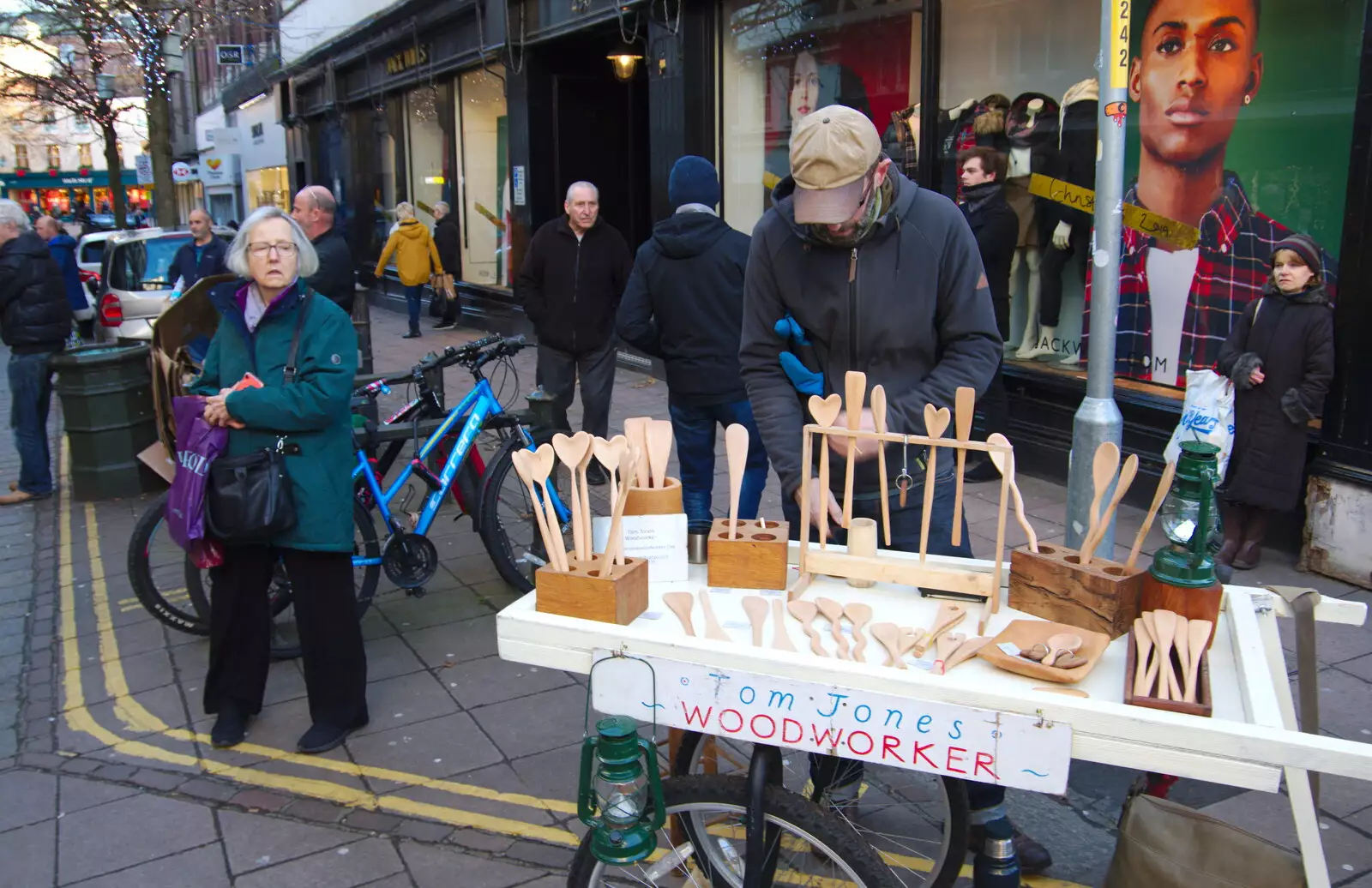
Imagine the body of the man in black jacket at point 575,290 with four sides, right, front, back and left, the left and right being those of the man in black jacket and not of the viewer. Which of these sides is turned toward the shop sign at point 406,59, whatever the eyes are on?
back

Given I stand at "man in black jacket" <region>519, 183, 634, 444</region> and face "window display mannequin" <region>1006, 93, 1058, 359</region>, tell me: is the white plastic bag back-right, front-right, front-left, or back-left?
front-right

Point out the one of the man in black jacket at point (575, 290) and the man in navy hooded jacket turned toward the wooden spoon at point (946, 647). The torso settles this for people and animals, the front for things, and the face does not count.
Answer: the man in black jacket

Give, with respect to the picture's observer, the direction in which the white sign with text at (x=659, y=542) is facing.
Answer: facing the viewer

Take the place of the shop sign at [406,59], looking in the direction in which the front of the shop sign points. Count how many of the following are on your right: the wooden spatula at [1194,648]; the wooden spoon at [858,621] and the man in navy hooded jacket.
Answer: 0

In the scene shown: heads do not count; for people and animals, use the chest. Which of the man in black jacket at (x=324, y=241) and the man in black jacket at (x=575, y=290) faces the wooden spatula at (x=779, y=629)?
the man in black jacket at (x=575, y=290)

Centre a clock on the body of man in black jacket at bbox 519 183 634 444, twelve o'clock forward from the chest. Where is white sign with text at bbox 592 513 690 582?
The white sign with text is roughly at 12 o'clock from the man in black jacket.

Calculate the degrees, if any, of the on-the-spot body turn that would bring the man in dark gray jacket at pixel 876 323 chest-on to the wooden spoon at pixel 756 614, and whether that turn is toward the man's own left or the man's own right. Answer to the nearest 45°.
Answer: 0° — they already face it

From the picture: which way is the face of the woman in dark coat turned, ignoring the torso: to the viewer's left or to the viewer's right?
to the viewer's left

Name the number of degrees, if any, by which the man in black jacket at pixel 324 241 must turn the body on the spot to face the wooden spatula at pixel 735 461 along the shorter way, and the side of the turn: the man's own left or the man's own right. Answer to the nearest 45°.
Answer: approximately 90° to the man's own left

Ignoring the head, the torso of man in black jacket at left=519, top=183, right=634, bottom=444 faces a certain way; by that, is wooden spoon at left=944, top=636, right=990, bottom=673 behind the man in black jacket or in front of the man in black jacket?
in front

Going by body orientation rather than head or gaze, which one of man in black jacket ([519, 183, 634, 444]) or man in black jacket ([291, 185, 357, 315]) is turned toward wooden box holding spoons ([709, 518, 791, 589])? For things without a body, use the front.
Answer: man in black jacket ([519, 183, 634, 444])

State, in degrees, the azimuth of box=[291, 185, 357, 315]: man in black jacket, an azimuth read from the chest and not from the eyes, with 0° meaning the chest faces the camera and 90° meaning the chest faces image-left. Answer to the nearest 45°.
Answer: approximately 90°

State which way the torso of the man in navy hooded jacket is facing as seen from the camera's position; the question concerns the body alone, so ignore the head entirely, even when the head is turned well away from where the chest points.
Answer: away from the camera
